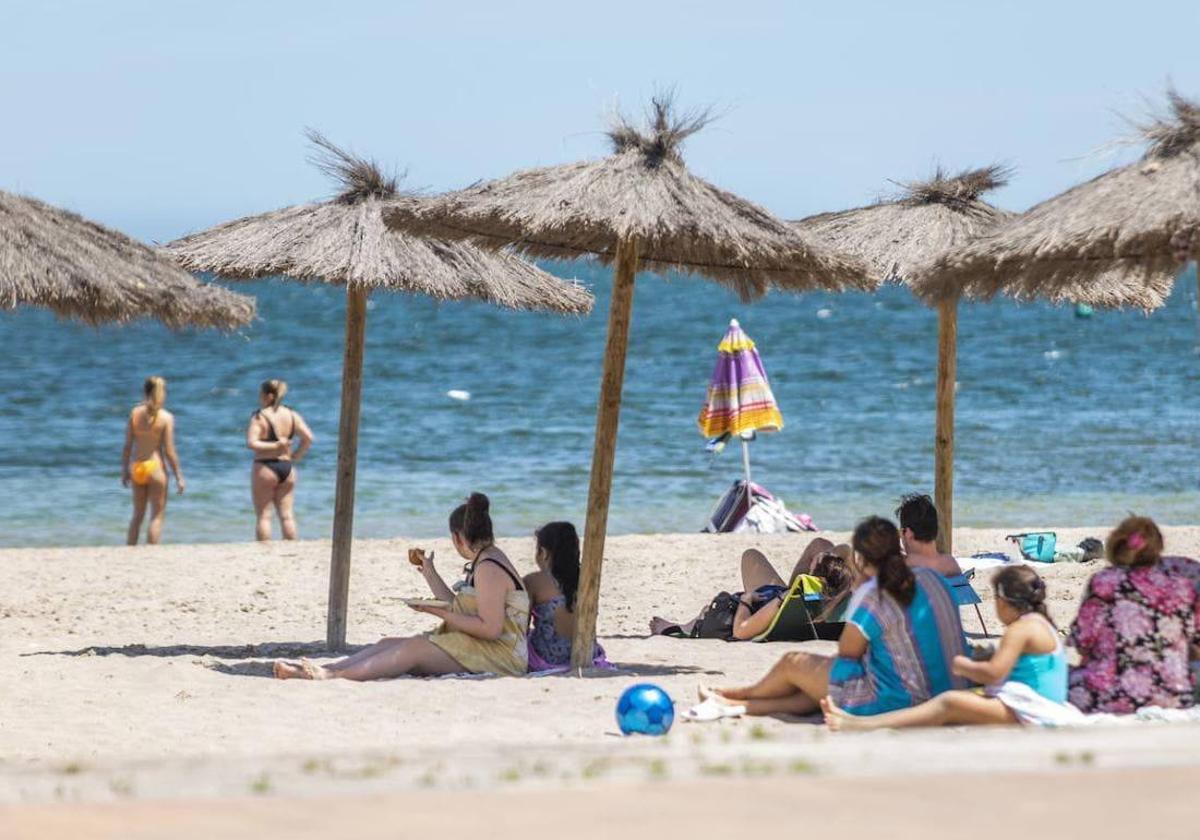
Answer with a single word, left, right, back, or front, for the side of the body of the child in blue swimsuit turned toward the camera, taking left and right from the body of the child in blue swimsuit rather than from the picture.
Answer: left

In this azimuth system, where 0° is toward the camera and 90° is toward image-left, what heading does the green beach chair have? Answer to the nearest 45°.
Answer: approximately 90°

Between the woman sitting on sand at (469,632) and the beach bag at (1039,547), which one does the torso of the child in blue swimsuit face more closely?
the woman sitting on sand

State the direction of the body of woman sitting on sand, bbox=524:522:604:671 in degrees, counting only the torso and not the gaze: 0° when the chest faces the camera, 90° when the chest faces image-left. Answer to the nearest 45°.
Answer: approximately 135°

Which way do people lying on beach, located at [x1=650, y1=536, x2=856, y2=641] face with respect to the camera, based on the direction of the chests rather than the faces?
to the viewer's left

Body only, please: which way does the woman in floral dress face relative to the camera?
away from the camera

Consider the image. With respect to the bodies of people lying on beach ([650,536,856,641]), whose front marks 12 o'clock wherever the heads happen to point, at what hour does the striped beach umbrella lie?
The striped beach umbrella is roughly at 3 o'clock from the people lying on beach.

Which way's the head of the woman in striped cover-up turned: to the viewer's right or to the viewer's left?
to the viewer's left

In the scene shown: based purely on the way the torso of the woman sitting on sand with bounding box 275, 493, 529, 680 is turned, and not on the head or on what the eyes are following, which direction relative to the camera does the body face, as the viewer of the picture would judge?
to the viewer's left

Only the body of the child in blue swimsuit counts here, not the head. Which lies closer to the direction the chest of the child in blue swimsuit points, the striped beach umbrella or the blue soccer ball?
the blue soccer ball
